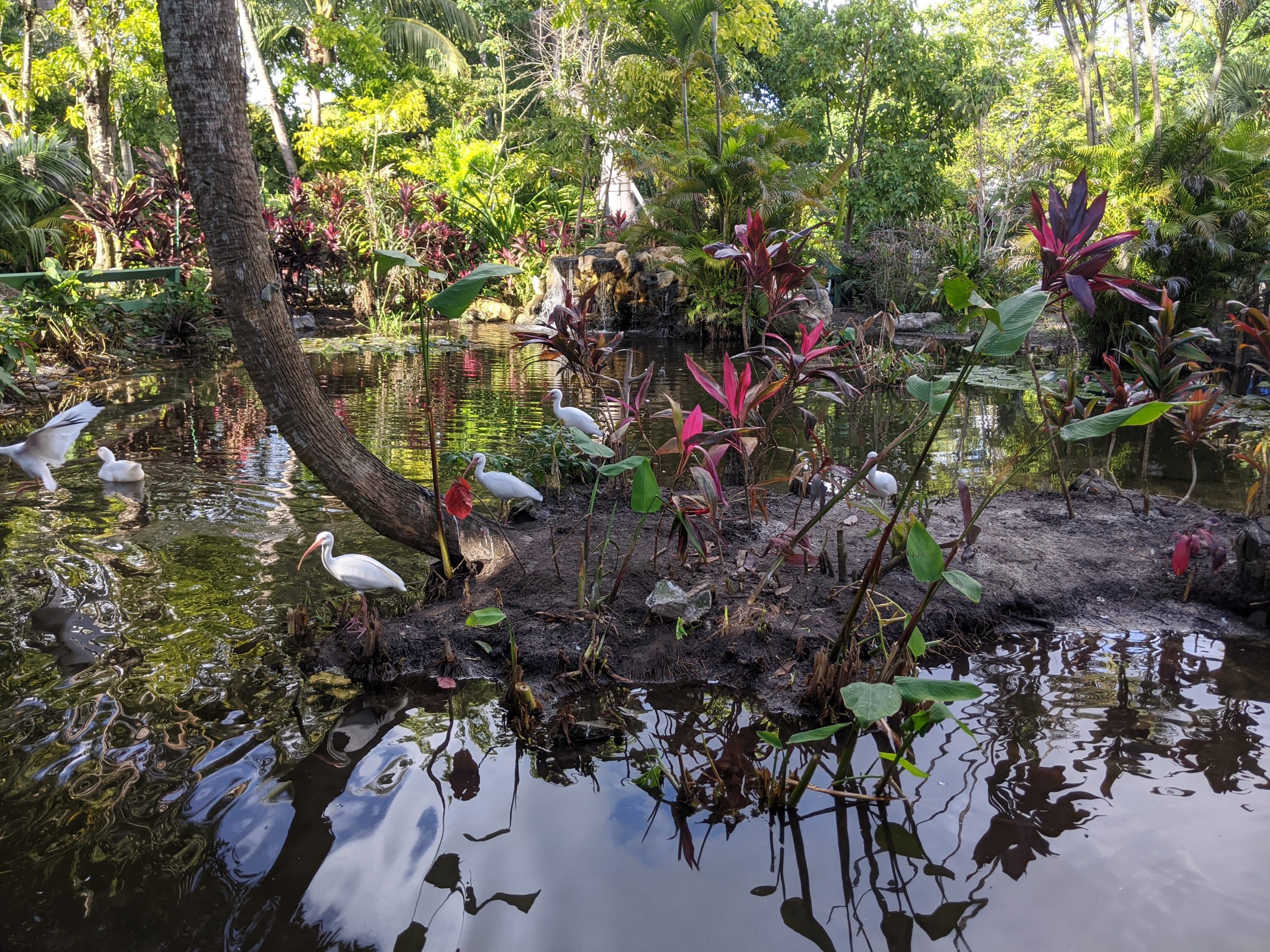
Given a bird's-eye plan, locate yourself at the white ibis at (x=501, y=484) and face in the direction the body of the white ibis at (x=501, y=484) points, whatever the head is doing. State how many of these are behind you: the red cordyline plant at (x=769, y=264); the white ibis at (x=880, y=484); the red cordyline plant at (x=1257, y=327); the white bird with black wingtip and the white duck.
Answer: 3

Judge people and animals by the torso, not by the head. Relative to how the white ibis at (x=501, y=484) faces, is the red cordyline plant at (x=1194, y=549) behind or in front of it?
behind

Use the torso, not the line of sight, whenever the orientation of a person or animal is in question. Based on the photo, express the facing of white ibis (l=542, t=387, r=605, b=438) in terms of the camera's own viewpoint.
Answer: facing to the left of the viewer

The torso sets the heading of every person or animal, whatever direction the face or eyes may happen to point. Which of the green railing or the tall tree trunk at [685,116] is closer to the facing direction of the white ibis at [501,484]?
the green railing

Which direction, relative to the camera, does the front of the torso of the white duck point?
to the viewer's left

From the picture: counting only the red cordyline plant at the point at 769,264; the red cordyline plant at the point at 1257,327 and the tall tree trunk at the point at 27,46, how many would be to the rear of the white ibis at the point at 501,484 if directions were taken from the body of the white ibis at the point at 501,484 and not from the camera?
2

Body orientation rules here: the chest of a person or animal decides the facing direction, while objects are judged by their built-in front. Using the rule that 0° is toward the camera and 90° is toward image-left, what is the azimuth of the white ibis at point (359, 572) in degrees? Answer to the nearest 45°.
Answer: approximately 90°

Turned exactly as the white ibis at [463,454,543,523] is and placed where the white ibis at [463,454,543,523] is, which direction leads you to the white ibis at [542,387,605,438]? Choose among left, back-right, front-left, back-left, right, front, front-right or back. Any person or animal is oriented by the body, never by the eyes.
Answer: back-right

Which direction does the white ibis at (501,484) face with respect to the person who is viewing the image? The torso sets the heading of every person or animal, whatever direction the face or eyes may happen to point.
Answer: facing to the left of the viewer

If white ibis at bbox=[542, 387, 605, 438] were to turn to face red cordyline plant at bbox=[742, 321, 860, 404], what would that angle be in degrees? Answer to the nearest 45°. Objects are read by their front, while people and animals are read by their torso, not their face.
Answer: approximately 135° to its left

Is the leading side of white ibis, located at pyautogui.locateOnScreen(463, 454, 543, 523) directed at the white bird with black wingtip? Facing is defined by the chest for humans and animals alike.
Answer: yes
